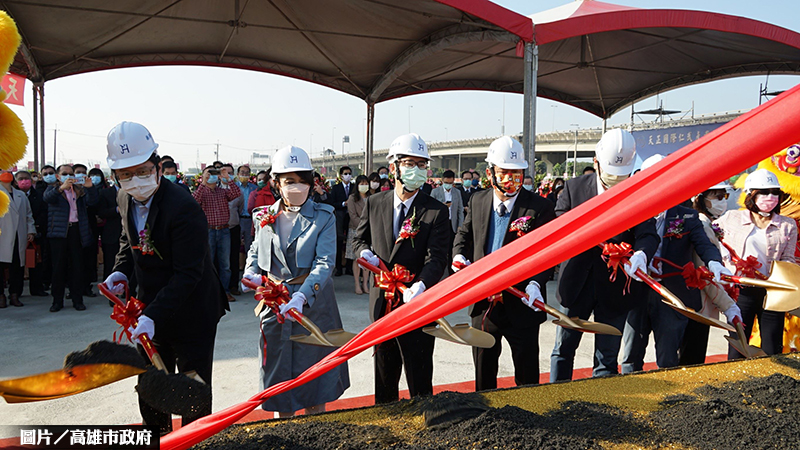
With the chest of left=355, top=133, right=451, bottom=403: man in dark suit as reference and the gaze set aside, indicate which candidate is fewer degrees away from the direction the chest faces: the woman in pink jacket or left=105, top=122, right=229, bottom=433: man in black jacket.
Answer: the man in black jacket

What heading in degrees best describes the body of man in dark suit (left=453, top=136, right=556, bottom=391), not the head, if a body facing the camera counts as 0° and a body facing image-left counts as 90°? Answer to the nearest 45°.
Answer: approximately 0°

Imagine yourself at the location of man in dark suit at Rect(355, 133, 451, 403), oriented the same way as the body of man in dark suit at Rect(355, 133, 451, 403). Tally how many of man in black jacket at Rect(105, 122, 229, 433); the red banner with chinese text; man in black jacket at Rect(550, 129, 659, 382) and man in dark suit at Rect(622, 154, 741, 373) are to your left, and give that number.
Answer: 2

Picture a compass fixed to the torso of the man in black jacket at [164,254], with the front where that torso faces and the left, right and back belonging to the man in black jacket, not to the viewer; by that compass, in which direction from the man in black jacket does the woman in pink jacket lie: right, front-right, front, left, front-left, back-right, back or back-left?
back-left

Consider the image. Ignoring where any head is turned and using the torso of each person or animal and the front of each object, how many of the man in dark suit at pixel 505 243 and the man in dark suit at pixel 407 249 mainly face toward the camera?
2

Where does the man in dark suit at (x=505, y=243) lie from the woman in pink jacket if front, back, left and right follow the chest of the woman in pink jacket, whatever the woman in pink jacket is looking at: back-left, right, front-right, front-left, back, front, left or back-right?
front-right

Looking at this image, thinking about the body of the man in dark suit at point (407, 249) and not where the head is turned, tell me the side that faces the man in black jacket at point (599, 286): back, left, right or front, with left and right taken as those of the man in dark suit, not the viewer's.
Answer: left

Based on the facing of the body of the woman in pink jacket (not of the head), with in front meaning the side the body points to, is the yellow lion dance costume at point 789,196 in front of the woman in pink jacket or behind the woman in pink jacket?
behind

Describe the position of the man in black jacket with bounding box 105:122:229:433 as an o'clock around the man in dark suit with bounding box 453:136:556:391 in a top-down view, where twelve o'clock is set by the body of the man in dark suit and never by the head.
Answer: The man in black jacket is roughly at 2 o'clock from the man in dark suit.

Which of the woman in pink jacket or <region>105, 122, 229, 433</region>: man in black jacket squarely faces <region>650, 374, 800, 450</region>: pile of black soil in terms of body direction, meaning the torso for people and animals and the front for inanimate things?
the woman in pink jacket
